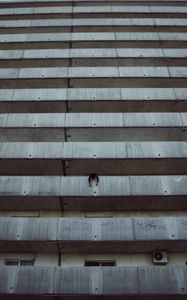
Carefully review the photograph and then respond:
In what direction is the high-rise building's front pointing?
toward the camera
